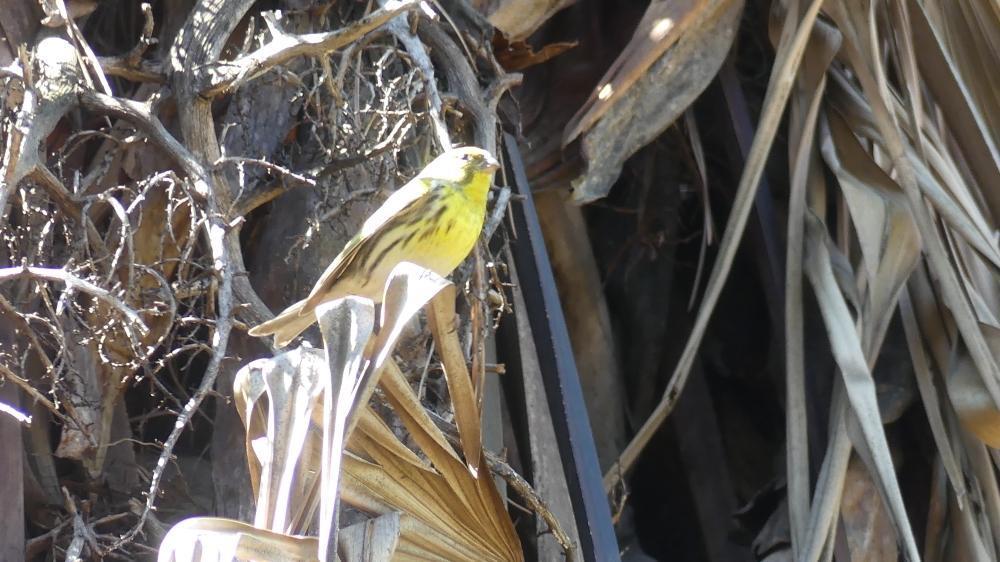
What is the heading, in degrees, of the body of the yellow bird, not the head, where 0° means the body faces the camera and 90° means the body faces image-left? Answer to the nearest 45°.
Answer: approximately 270°

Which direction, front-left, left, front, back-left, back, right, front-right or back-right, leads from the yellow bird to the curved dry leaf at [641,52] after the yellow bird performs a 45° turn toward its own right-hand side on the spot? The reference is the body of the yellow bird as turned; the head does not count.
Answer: left

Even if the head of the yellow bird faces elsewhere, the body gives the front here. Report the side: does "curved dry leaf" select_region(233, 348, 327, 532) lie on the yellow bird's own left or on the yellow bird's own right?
on the yellow bird's own right

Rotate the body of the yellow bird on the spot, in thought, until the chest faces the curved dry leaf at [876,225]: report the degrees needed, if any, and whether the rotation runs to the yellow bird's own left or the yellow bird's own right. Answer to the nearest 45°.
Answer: approximately 45° to the yellow bird's own left

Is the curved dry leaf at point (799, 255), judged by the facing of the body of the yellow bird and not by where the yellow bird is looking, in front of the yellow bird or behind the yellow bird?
in front

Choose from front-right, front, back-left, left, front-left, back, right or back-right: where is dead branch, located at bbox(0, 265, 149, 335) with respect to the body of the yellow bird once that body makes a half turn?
front
